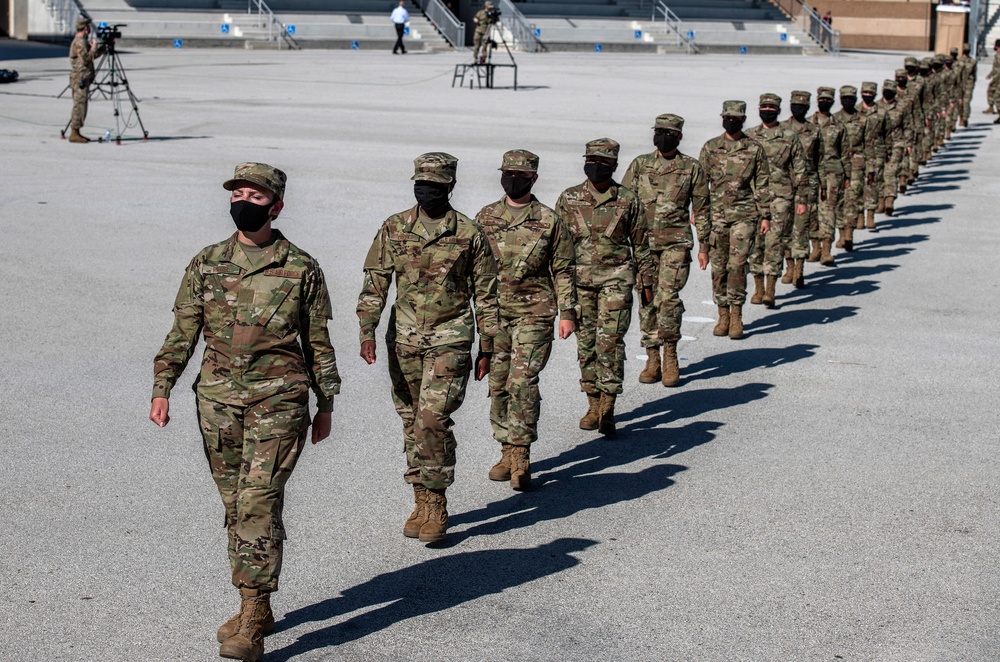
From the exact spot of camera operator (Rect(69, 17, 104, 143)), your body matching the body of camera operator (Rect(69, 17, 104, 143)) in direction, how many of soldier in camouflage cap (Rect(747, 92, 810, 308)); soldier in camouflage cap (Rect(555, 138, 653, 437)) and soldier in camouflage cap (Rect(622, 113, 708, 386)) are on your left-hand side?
0

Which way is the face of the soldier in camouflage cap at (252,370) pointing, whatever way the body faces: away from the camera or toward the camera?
toward the camera

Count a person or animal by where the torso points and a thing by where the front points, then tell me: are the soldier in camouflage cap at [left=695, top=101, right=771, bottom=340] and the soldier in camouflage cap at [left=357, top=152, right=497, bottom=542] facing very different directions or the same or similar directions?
same or similar directions

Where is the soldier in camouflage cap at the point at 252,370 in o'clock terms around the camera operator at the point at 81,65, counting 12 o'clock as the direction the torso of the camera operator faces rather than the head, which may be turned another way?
The soldier in camouflage cap is roughly at 3 o'clock from the camera operator.

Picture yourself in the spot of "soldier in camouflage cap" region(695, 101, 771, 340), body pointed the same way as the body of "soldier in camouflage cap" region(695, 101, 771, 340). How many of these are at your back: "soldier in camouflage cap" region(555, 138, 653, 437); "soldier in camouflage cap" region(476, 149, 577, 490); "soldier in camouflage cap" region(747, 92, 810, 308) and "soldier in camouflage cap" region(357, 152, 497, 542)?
1

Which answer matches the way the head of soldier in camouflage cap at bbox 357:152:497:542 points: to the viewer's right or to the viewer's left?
to the viewer's left

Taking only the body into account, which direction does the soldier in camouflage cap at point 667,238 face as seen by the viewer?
toward the camera

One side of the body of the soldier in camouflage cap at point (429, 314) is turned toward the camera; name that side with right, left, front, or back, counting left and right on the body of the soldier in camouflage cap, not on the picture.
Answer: front

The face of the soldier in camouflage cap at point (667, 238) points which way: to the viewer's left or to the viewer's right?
to the viewer's left

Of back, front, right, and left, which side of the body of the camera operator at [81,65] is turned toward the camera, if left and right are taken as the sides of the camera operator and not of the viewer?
right

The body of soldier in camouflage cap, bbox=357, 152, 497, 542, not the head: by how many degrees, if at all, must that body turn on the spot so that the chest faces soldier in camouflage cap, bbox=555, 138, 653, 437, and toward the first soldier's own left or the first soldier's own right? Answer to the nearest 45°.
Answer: approximately 135° to the first soldier's own left

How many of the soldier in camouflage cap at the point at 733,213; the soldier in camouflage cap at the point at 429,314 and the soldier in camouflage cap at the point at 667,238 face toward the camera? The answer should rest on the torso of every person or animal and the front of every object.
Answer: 3

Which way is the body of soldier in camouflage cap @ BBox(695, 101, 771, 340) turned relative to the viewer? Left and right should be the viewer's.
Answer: facing the viewer

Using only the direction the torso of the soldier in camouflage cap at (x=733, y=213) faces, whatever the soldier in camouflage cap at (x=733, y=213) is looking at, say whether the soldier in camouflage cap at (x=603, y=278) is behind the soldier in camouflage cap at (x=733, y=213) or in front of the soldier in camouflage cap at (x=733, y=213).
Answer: in front

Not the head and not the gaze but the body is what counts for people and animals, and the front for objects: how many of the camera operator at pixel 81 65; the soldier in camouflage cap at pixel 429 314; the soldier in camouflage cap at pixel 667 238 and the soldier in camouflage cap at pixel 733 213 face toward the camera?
3

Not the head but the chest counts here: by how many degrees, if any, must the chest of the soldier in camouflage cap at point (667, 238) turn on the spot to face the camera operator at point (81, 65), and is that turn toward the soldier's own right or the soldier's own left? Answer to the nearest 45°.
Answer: approximately 135° to the soldier's own right
